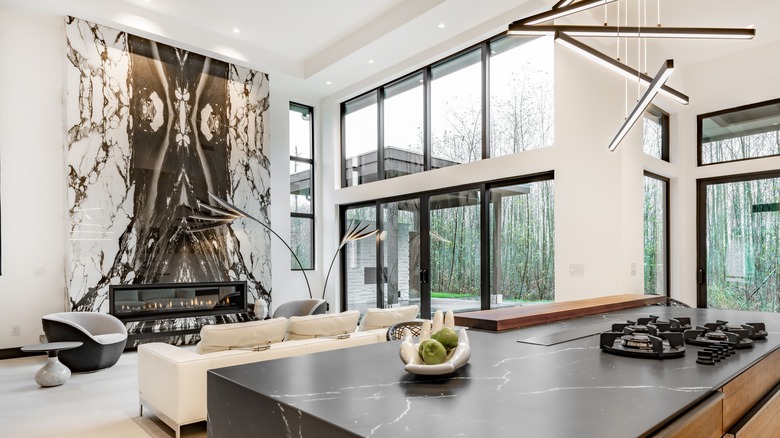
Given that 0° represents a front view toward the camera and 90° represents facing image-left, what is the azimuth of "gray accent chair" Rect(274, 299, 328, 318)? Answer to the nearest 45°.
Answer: approximately 45°

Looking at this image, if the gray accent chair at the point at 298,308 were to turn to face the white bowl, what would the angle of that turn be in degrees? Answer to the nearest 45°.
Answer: approximately 45° to its left

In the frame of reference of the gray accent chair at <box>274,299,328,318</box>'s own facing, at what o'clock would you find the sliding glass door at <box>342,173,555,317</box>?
The sliding glass door is roughly at 8 o'clock from the gray accent chair.

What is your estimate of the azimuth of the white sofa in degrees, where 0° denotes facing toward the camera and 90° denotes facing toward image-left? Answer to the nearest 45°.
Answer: approximately 135°

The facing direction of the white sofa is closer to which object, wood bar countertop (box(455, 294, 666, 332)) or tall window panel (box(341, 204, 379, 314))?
the tall window panel

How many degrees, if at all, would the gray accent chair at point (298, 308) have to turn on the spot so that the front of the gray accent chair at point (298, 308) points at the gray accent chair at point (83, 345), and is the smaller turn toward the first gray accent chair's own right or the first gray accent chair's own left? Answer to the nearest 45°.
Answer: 0° — it already faces it

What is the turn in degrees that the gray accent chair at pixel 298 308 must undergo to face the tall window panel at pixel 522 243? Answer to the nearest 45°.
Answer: approximately 90° to its left
